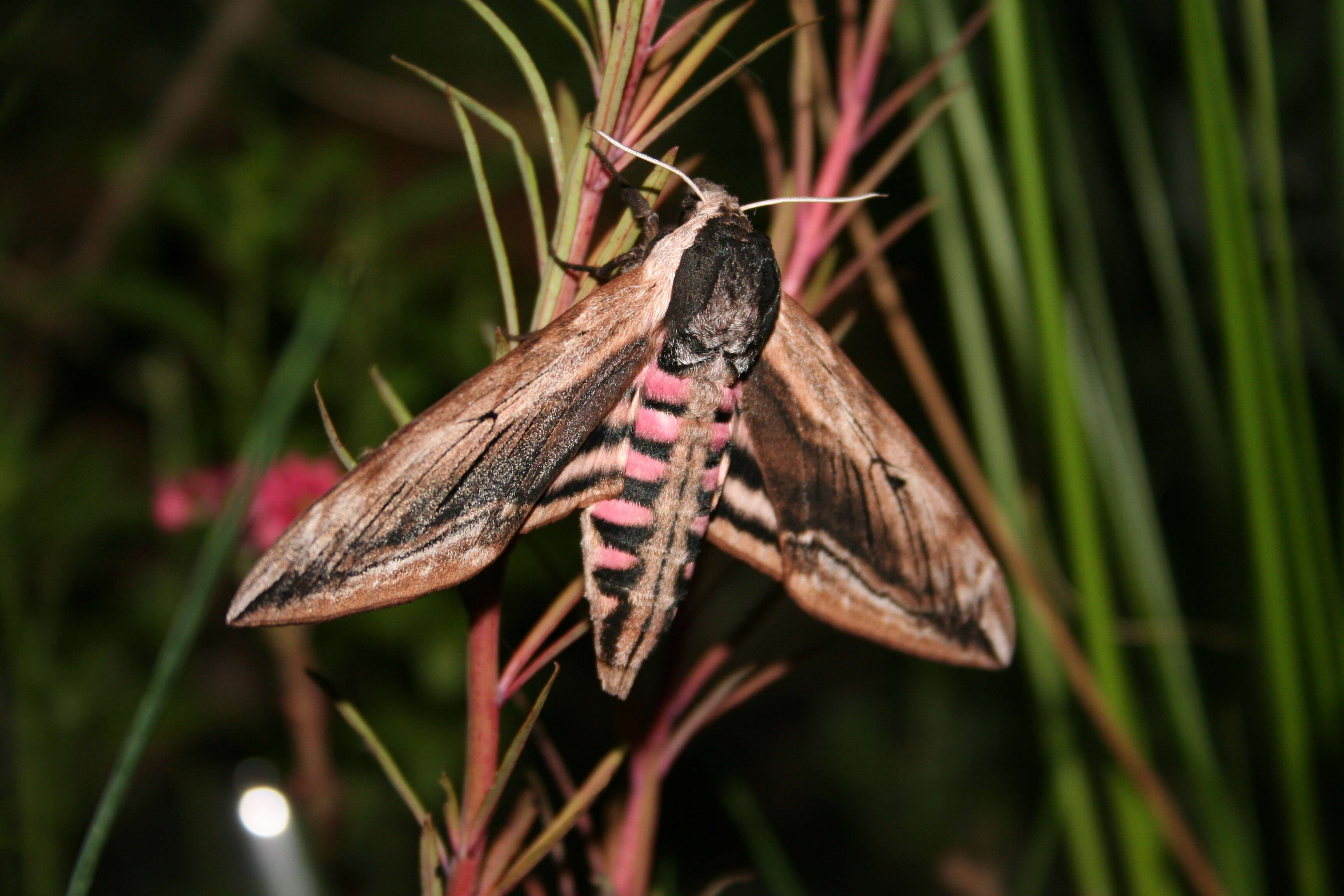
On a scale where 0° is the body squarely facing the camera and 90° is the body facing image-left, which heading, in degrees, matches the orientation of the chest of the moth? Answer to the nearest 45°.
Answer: approximately 180°
